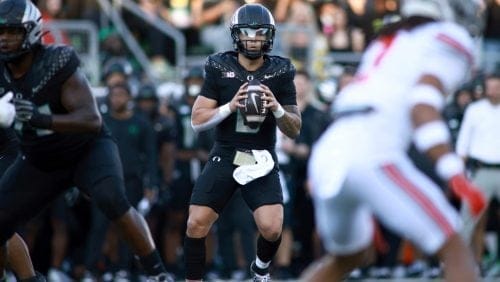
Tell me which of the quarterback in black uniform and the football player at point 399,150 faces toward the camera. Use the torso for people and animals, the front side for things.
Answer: the quarterback in black uniform

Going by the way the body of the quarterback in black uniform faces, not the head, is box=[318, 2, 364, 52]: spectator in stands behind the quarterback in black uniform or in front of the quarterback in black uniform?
behind

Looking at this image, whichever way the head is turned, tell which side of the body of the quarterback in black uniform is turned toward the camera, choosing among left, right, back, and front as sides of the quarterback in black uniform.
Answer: front

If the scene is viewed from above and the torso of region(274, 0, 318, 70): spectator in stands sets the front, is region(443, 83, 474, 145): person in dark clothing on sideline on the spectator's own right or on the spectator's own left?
on the spectator's own left

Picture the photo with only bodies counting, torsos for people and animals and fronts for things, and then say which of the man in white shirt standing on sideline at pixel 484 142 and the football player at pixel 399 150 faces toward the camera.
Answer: the man in white shirt standing on sideline

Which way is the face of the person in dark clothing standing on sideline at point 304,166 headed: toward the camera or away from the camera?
toward the camera

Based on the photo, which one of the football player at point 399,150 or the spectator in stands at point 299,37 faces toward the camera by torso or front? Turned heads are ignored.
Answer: the spectator in stands

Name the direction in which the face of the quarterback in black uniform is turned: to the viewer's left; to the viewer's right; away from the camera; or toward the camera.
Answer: toward the camera

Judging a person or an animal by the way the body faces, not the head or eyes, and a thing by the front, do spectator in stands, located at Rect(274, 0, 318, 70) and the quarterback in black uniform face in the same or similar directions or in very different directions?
same or similar directions
